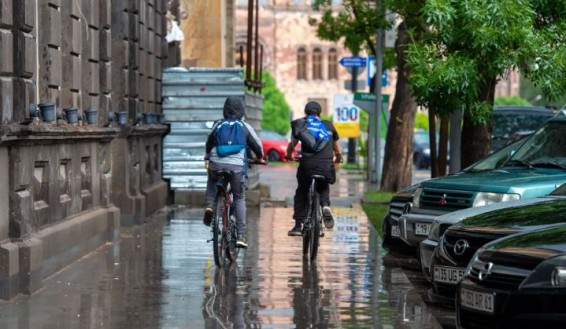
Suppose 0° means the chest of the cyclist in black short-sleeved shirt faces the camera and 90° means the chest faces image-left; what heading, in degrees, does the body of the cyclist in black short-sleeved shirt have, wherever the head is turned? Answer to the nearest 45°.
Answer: approximately 180°

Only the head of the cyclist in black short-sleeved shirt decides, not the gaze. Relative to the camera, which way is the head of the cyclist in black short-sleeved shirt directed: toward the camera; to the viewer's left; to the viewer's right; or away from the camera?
away from the camera

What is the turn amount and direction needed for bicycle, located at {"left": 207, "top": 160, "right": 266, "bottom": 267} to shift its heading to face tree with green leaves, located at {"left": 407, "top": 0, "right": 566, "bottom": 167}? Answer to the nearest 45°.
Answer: approximately 45° to its right

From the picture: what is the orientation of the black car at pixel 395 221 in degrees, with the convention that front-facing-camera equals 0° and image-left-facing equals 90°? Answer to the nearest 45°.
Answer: approximately 45°

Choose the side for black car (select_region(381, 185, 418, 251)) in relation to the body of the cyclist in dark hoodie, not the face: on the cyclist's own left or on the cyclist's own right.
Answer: on the cyclist's own right

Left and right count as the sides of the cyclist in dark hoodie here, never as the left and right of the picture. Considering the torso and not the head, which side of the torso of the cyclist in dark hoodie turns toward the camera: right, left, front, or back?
back

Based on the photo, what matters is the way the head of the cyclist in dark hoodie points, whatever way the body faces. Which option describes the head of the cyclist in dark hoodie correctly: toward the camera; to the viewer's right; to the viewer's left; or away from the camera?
away from the camera

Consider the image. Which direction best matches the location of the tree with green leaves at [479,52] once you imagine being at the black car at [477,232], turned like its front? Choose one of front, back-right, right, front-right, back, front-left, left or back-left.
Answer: back-right

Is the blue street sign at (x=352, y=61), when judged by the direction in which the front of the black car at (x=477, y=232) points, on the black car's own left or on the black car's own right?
on the black car's own right
